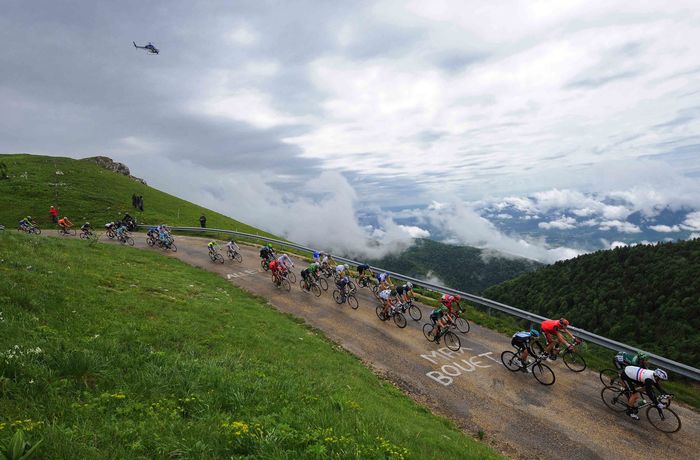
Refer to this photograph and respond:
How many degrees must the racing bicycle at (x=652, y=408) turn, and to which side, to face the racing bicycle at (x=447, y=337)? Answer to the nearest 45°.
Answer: approximately 135° to its right

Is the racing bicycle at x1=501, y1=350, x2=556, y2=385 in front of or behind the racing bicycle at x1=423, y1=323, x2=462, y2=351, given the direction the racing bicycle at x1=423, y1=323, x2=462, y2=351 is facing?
in front

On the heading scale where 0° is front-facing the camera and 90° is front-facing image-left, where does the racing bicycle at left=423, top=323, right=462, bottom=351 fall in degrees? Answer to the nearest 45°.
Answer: approximately 315°

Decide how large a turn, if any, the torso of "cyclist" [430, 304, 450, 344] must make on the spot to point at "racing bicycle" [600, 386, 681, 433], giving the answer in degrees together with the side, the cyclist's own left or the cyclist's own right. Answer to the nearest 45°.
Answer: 0° — they already face it

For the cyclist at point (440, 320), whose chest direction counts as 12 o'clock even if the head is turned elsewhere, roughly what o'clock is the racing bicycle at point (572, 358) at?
The racing bicycle is roughly at 11 o'clock from the cyclist.

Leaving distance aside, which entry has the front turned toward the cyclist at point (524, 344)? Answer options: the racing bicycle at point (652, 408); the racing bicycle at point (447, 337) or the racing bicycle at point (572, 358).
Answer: the racing bicycle at point (447, 337)

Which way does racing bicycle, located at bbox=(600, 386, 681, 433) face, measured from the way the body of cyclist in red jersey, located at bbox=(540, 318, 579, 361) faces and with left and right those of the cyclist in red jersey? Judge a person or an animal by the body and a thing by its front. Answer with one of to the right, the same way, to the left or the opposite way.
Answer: the same way

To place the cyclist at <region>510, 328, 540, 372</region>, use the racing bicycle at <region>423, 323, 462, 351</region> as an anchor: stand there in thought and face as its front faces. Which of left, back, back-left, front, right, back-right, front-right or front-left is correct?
front

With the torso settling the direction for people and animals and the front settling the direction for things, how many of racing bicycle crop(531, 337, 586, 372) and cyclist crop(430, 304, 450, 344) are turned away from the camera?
0

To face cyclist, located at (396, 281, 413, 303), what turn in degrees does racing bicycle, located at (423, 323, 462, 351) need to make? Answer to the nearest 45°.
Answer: approximately 180°

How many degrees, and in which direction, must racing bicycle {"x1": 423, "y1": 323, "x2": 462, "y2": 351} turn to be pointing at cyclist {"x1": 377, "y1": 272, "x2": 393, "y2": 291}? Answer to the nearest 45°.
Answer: approximately 180°

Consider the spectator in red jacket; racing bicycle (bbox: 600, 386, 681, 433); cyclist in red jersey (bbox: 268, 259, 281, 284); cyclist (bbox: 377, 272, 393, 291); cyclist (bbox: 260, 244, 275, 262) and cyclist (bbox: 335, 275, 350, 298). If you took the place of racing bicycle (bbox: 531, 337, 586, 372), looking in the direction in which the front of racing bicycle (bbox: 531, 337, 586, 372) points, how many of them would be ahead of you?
1

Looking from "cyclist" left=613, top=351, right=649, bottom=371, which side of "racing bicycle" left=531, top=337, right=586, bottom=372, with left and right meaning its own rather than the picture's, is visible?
front

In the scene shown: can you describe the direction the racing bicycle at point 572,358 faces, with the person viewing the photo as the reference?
facing the viewer and to the right of the viewer
